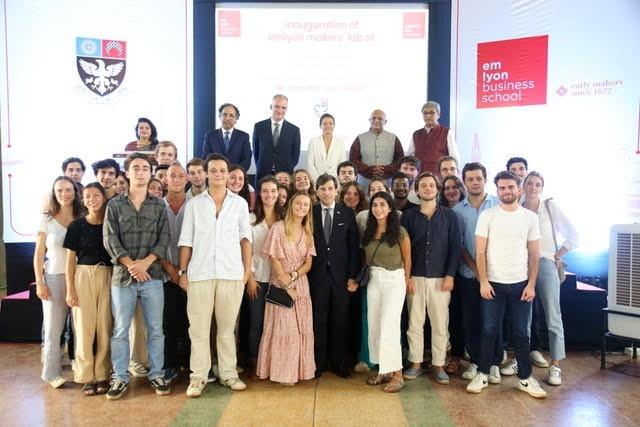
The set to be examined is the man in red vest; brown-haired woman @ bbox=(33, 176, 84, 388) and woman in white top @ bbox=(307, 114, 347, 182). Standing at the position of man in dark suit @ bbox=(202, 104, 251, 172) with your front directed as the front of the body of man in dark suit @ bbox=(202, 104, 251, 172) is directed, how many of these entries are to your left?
2

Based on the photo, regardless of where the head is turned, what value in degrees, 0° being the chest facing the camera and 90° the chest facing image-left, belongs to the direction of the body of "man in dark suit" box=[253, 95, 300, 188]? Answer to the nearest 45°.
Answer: approximately 0°

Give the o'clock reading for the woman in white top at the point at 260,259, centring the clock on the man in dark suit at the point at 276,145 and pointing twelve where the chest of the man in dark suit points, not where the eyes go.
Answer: The woman in white top is roughly at 12 o'clock from the man in dark suit.

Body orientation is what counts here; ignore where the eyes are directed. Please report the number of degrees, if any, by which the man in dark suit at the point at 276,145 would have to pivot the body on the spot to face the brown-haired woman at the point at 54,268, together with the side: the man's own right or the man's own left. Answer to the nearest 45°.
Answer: approximately 45° to the man's own right

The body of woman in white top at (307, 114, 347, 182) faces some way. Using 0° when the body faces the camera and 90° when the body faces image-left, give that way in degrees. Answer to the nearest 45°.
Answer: approximately 0°

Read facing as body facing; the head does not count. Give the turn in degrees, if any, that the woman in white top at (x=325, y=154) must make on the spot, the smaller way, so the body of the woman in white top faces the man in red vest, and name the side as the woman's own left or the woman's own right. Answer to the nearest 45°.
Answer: approximately 90° to the woman's own left

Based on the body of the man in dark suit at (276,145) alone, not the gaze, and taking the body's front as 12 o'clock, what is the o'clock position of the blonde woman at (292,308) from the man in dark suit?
The blonde woman is roughly at 12 o'clock from the man in dark suit.
